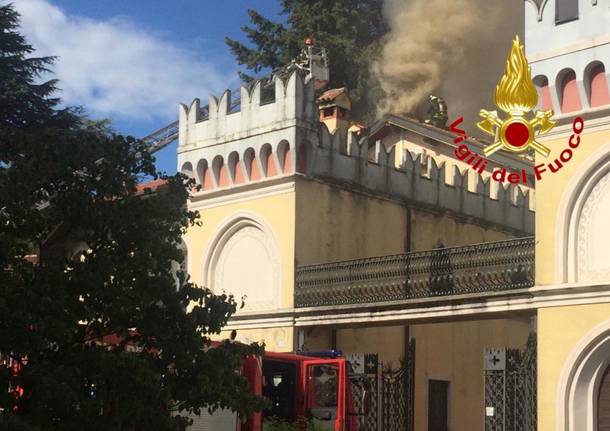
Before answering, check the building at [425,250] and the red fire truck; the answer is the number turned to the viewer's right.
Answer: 1

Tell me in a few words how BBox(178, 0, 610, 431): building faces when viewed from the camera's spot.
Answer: facing the viewer and to the left of the viewer

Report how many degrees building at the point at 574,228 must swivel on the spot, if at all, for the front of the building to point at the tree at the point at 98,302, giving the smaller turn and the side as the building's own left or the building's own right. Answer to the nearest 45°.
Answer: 0° — it already faces it

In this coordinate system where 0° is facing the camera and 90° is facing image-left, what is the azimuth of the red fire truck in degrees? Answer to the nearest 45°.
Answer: approximately 270°

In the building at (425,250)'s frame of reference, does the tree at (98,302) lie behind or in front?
in front
